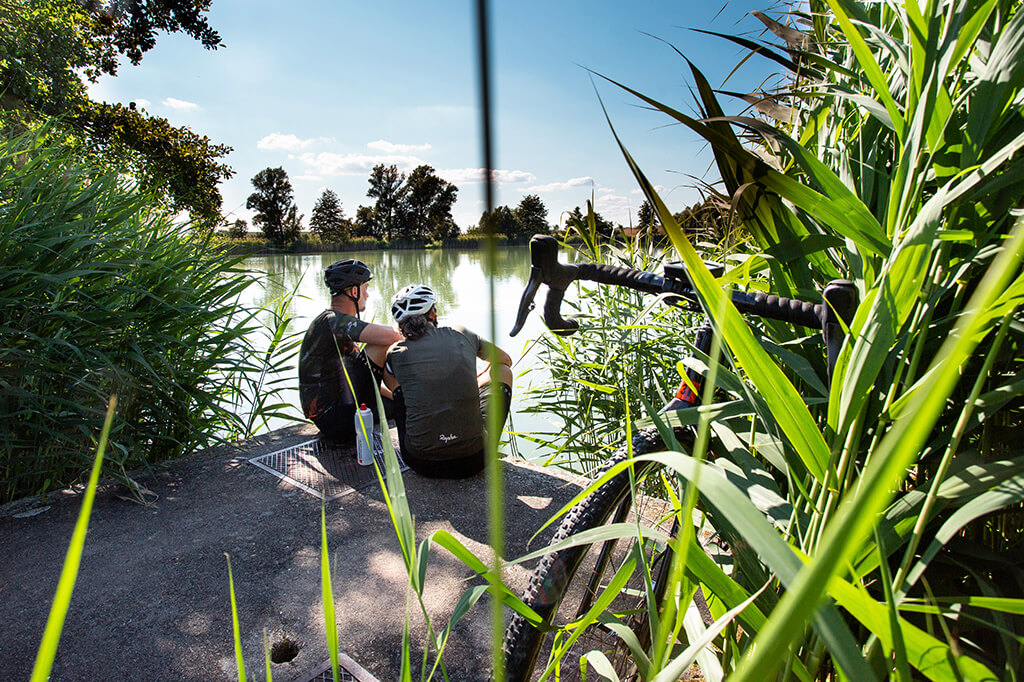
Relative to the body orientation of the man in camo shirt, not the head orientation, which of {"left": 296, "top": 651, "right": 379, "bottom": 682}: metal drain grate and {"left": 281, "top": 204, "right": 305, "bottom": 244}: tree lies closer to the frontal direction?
the tree

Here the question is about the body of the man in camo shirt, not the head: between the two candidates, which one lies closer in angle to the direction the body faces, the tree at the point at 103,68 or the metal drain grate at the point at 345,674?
the tree

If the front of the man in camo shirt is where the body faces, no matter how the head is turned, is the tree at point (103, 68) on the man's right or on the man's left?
on the man's left

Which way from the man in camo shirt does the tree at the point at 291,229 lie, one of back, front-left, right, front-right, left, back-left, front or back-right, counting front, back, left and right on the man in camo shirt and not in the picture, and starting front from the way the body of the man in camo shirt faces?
front-left

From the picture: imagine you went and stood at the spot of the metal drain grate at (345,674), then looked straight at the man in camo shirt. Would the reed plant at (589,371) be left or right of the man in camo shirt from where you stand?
right

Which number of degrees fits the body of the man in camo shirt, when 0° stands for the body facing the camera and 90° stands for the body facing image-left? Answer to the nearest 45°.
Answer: approximately 225°

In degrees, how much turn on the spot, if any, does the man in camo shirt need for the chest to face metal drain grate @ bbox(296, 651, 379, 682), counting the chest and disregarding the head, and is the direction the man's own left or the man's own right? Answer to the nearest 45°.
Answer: approximately 135° to the man's own right

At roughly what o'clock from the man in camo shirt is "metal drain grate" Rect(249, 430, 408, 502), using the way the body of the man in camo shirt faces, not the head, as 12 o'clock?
The metal drain grate is roughly at 5 o'clock from the man in camo shirt.

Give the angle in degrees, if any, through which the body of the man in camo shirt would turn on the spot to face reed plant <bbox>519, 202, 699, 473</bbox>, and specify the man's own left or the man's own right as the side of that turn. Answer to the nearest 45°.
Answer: approximately 90° to the man's own right

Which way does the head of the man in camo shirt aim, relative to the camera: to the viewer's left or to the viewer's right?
to the viewer's right
